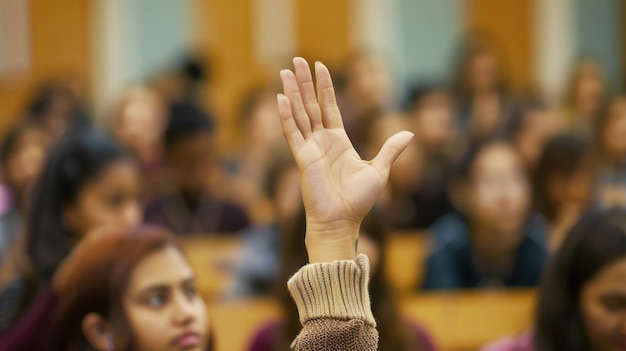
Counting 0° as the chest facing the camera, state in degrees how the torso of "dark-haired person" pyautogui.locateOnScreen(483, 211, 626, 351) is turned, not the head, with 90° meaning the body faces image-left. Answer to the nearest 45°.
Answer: approximately 315°

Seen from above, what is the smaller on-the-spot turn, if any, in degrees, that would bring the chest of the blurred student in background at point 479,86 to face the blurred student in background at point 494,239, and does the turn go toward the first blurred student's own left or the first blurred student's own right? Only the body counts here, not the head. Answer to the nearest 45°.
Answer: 0° — they already face them

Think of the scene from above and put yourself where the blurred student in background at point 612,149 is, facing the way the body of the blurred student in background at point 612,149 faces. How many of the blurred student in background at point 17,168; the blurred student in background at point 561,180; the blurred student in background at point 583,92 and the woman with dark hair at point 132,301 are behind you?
1

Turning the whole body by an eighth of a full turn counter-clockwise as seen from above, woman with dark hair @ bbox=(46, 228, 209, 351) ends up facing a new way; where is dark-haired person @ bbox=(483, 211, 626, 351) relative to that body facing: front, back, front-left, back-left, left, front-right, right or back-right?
front

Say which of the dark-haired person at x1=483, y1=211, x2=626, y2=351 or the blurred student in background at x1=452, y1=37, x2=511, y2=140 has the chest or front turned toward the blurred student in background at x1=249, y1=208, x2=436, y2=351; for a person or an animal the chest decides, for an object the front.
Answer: the blurred student in background at x1=452, y1=37, x2=511, y2=140

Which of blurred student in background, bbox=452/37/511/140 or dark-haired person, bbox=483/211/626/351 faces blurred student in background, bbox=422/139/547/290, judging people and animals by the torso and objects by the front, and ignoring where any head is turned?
blurred student in background, bbox=452/37/511/140

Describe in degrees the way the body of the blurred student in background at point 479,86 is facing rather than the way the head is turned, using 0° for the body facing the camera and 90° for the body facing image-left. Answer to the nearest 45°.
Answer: approximately 0°

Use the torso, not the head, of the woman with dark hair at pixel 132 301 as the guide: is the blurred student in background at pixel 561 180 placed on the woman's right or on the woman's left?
on the woman's left
